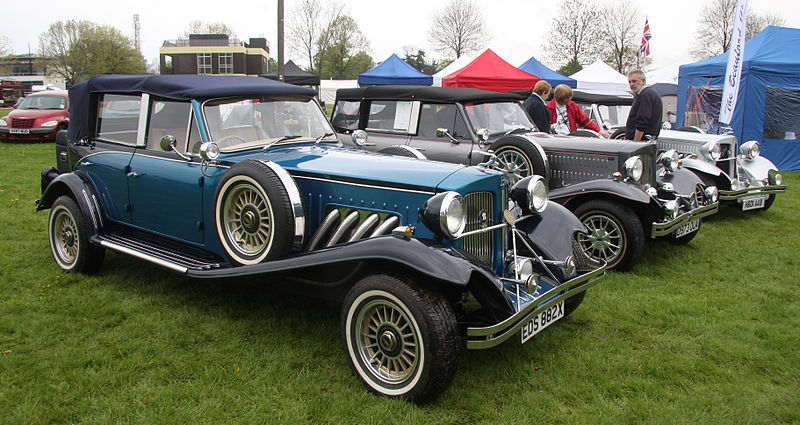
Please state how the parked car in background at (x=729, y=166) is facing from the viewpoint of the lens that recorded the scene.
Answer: facing the viewer and to the right of the viewer

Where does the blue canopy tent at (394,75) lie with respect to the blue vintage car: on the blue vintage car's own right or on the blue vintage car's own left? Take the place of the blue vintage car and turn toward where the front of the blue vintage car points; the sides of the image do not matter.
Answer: on the blue vintage car's own left

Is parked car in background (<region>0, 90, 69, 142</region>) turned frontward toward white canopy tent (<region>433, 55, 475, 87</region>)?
no

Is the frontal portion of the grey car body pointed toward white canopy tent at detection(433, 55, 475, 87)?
no

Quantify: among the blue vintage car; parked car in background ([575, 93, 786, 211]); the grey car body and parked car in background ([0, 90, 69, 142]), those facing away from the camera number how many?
0

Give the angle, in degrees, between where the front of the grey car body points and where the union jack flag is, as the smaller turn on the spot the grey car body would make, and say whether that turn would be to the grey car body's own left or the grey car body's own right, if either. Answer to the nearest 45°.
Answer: approximately 135° to the grey car body's own left

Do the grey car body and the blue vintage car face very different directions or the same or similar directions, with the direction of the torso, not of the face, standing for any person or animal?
same or similar directions

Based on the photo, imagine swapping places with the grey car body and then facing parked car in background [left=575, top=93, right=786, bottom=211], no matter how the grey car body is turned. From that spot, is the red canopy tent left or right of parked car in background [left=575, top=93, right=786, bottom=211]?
left

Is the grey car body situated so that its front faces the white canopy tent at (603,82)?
no

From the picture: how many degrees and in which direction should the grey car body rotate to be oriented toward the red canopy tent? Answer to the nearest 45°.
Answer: approximately 135° to its left

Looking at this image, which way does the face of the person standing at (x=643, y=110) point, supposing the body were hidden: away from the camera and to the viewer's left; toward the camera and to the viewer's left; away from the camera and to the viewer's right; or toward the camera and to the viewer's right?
toward the camera and to the viewer's left

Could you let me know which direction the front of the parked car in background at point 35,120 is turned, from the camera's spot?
facing the viewer and to the left of the viewer
